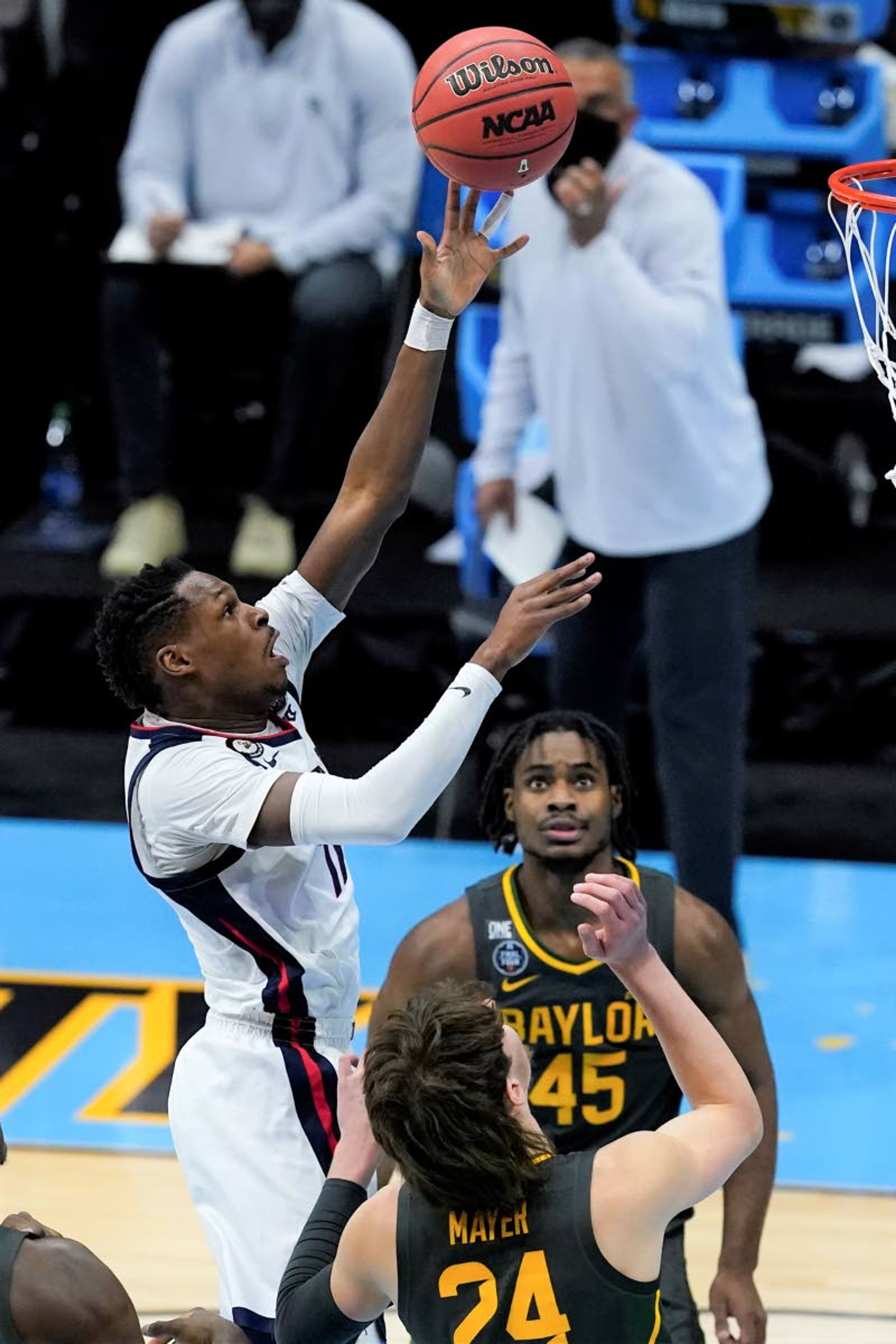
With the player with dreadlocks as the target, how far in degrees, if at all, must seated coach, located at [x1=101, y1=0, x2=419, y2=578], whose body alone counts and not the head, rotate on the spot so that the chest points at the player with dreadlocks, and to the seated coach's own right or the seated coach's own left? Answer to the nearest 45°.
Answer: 0° — they already face them

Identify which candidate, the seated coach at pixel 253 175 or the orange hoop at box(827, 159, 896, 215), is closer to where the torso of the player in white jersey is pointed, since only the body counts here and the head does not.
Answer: the orange hoop

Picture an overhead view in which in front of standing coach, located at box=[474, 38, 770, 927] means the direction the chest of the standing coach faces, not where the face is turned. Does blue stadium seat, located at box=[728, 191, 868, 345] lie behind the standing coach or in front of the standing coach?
behind

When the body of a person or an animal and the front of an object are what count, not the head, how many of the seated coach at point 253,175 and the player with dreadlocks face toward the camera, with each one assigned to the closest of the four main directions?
2

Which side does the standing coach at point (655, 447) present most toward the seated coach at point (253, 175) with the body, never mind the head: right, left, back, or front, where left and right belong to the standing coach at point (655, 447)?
right

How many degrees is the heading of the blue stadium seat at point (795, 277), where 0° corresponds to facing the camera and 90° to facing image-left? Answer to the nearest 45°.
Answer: approximately 0°

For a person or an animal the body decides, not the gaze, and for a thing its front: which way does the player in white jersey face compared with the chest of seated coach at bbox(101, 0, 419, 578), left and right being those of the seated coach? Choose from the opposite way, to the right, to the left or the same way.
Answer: to the left

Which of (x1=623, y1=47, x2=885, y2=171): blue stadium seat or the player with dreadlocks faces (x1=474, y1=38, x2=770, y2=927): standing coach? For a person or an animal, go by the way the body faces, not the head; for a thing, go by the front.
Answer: the blue stadium seat

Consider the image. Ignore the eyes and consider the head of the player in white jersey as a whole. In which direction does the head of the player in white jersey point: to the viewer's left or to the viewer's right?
to the viewer's right
